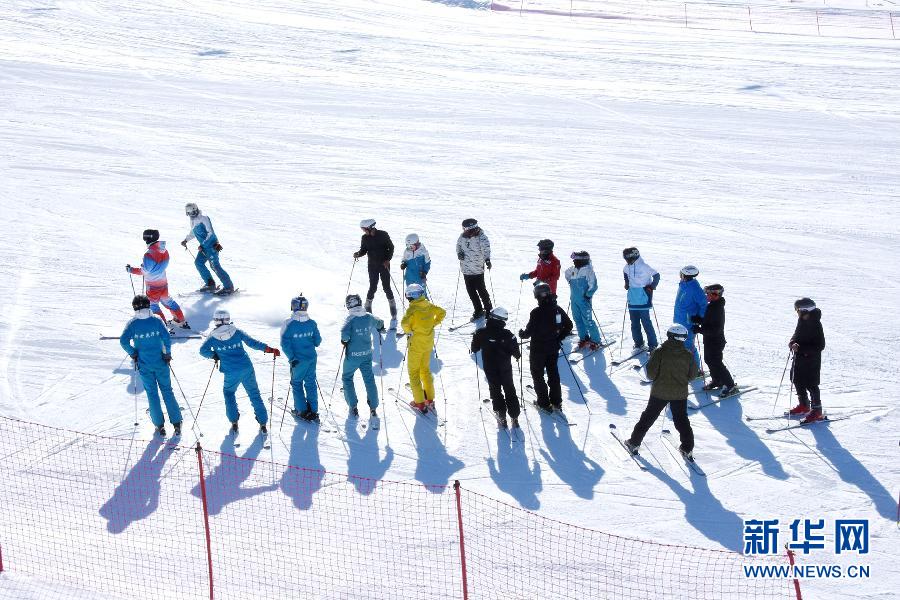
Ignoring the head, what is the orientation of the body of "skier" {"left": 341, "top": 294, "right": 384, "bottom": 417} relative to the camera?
away from the camera

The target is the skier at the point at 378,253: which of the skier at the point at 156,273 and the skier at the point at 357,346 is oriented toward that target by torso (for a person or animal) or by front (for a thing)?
the skier at the point at 357,346

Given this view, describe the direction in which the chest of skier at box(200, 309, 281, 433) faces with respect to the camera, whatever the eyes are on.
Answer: away from the camera

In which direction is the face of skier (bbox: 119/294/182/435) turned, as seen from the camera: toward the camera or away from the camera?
away from the camera
